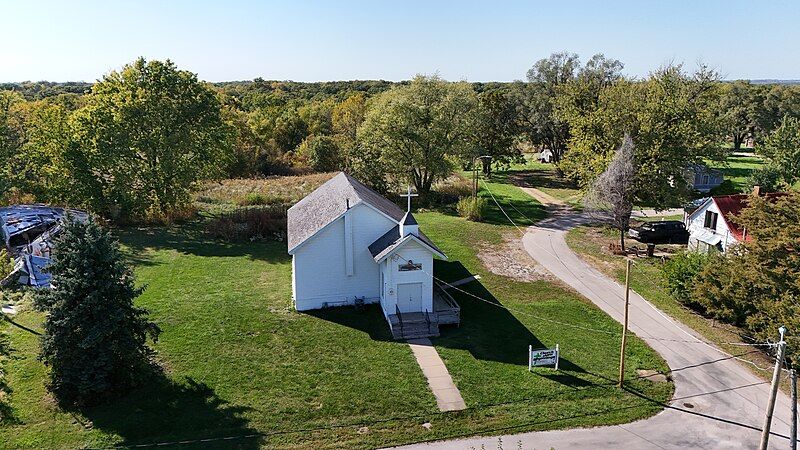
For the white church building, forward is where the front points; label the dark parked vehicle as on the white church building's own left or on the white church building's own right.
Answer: on the white church building's own left

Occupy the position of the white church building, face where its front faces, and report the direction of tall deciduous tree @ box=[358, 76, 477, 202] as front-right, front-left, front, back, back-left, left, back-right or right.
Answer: back

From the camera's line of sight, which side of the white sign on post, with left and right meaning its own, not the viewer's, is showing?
front

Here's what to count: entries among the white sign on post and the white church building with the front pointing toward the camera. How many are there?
2

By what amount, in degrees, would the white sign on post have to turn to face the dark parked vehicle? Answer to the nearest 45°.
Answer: approximately 180°

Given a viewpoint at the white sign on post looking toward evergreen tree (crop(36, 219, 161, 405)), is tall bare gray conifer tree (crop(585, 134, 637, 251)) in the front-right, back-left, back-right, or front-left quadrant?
back-right

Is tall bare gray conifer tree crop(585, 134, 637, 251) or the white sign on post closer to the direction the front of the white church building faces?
the white sign on post

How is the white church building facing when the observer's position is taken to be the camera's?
facing the viewer

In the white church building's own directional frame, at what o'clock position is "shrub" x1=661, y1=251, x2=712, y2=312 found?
The shrub is roughly at 9 o'clock from the white church building.

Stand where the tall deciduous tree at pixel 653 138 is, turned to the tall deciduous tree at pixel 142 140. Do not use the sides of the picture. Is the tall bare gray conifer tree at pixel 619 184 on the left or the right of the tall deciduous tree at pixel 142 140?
left

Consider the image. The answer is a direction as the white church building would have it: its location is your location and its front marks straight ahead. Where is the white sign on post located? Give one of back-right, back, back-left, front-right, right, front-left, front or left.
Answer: front-left

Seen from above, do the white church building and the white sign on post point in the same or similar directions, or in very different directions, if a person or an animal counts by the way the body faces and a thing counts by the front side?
same or similar directions

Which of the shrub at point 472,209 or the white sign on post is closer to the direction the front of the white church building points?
the white sign on post

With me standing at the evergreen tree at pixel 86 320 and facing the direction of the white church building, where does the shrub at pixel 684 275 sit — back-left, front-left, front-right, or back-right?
front-right
